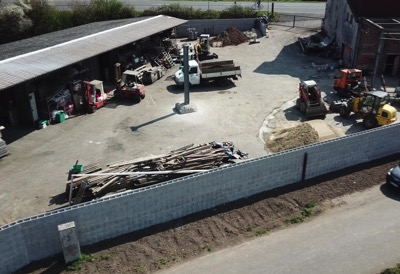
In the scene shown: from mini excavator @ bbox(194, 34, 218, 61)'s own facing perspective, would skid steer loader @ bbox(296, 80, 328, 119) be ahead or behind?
ahead

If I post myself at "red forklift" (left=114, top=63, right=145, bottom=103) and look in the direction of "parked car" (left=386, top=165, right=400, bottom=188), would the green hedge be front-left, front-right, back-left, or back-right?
back-left

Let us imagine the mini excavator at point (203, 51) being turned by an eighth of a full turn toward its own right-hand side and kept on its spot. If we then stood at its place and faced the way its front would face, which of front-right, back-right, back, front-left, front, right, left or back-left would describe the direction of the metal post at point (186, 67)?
front

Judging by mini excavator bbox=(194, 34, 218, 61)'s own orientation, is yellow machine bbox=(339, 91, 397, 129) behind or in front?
in front

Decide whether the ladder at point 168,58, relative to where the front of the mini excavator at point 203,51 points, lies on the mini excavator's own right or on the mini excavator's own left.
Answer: on the mini excavator's own right

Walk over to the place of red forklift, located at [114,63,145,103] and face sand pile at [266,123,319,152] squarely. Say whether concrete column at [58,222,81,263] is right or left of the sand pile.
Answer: right
